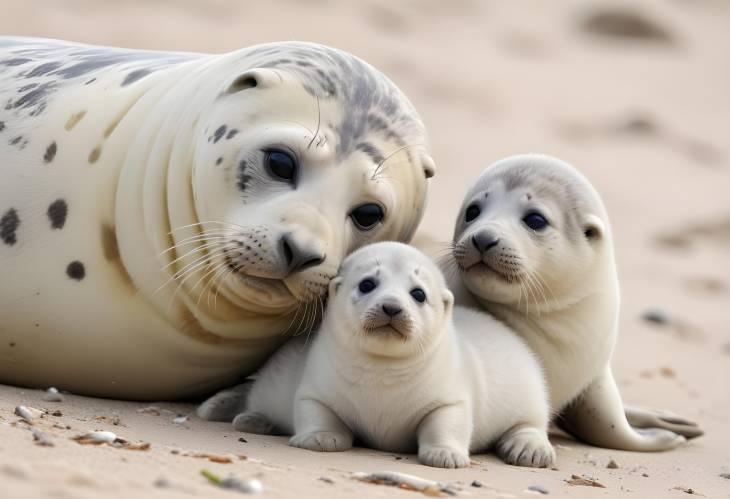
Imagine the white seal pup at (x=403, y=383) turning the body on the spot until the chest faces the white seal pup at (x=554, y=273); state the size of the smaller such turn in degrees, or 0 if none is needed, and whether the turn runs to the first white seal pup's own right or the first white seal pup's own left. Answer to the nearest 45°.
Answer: approximately 135° to the first white seal pup's own left

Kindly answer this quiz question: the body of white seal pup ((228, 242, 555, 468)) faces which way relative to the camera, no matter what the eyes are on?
toward the camera

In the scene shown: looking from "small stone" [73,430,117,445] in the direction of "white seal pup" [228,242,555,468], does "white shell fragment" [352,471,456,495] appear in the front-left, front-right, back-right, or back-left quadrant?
front-right

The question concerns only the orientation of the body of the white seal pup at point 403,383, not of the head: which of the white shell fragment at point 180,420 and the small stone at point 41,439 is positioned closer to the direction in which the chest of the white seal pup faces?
the small stone

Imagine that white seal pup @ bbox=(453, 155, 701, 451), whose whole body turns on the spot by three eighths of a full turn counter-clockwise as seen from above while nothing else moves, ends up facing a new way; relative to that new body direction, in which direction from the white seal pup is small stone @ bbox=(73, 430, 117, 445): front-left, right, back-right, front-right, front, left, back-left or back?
back-right

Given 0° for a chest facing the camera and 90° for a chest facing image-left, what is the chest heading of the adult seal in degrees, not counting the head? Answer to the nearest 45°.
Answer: approximately 315°

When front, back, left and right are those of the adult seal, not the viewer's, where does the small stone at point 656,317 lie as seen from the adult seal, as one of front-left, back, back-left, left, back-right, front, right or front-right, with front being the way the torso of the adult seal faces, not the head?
left

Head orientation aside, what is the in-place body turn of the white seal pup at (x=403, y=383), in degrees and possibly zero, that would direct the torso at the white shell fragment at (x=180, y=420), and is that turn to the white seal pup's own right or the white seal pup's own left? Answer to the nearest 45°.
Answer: approximately 90° to the white seal pup's own right

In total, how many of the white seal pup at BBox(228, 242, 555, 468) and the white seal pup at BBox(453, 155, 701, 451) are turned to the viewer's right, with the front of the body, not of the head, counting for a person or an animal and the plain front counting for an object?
0

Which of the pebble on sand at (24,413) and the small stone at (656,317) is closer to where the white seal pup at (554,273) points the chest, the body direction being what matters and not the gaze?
the pebble on sand

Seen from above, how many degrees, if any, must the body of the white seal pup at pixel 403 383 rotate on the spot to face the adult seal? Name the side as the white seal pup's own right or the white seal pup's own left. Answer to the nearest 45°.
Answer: approximately 90° to the white seal pup's own right

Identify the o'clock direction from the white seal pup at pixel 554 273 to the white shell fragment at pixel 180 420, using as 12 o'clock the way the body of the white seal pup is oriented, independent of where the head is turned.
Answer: The white shell fragment is roughly at 1 o'clock from the white seal pup.

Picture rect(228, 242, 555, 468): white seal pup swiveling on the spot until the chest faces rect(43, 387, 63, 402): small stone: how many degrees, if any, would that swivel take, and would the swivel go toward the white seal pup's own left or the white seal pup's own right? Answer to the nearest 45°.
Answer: approximately 90° to the white seal pup's own right

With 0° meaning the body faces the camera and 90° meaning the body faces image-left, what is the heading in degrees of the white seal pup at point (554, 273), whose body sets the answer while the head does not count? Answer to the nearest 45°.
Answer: approximately 45°

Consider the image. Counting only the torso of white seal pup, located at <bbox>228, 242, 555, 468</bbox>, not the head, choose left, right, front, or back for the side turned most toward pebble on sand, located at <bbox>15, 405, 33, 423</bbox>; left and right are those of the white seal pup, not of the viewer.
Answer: right

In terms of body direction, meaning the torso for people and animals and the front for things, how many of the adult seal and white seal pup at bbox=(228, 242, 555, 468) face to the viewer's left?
0
